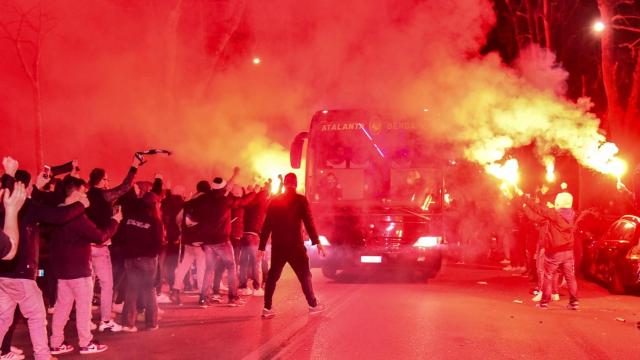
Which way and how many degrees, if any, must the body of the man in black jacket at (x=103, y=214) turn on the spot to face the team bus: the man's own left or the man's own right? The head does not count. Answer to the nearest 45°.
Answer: approximately 45° to the man's own left

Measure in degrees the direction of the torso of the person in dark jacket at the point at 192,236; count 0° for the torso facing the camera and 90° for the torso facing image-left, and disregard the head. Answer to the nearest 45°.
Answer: approximately 225°

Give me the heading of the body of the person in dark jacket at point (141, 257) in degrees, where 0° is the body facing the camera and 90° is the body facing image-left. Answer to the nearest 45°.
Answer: approximately 225°

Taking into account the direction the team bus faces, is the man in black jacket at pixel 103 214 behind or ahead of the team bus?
ahead

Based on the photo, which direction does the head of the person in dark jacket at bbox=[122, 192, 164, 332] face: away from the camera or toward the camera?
away from the camera

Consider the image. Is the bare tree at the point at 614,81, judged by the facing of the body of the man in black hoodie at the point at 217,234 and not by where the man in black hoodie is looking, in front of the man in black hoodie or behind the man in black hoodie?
in front

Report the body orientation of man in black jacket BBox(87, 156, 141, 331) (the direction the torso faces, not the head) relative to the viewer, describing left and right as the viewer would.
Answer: facing to the right of the viewer
